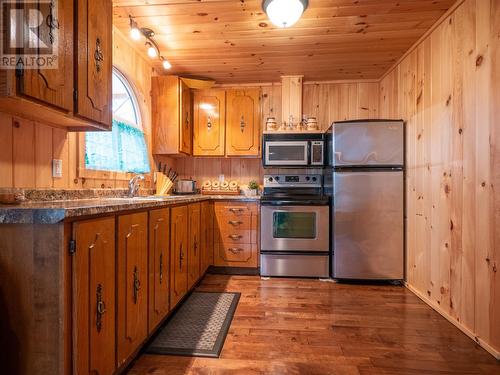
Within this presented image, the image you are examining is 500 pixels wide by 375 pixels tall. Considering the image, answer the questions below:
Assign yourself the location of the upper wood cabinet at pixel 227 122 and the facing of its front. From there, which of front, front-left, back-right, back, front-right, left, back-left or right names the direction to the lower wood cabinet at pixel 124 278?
front

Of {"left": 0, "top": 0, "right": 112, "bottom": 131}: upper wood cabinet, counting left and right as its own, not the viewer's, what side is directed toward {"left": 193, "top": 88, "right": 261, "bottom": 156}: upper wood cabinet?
left

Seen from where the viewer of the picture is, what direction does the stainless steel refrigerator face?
facing the viewer

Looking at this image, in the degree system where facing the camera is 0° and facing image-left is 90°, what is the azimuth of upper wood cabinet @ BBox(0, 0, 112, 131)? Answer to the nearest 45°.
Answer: approximately 315°

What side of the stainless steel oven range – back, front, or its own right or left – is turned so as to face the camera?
front

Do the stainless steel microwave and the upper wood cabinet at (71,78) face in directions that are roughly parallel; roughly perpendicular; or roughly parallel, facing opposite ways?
roughly perpendicular

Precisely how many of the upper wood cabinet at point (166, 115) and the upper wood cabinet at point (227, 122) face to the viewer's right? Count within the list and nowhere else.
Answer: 1

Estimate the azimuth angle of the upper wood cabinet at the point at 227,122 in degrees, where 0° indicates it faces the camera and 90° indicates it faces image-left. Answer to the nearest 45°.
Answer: approximately 0°

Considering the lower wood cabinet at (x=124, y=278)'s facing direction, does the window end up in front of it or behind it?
behind

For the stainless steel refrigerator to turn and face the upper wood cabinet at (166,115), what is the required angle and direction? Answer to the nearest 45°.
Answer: approximately 90° to its right

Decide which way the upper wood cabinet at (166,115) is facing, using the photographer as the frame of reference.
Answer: facing to the right of the viewer
